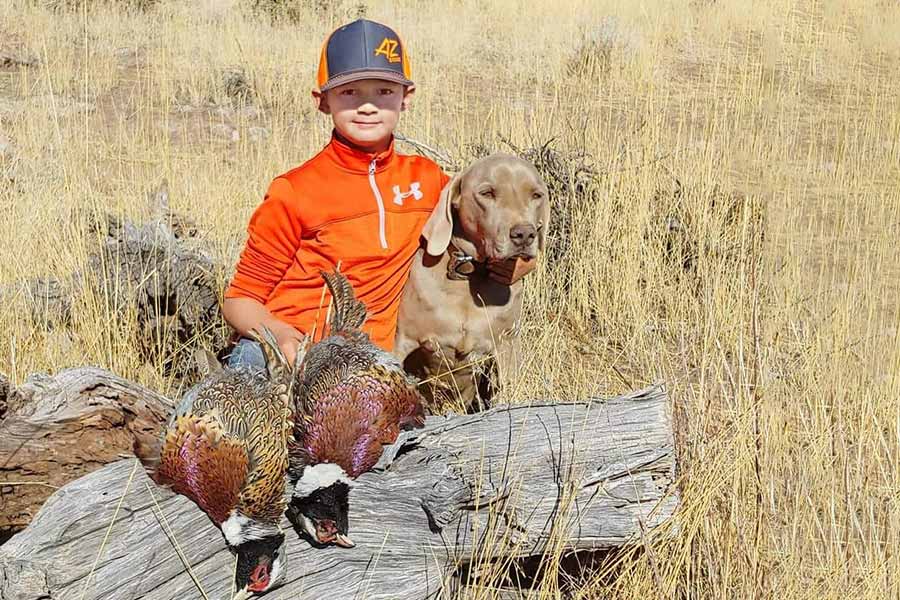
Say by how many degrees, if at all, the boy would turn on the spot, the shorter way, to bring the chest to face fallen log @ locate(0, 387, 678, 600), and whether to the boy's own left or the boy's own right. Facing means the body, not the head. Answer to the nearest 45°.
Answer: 0° — they already face it

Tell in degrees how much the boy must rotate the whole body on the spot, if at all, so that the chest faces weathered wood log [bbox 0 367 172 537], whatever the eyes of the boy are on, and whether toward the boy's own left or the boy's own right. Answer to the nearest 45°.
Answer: approximately 45° to the boy's own right

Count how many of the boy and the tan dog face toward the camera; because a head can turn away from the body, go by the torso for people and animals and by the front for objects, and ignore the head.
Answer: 2

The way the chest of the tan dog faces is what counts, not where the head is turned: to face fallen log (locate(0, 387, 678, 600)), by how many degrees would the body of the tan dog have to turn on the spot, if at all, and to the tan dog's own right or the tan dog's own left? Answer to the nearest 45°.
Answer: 0° — it already faces it

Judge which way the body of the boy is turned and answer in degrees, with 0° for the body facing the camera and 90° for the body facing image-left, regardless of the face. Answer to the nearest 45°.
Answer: approximately 0°
